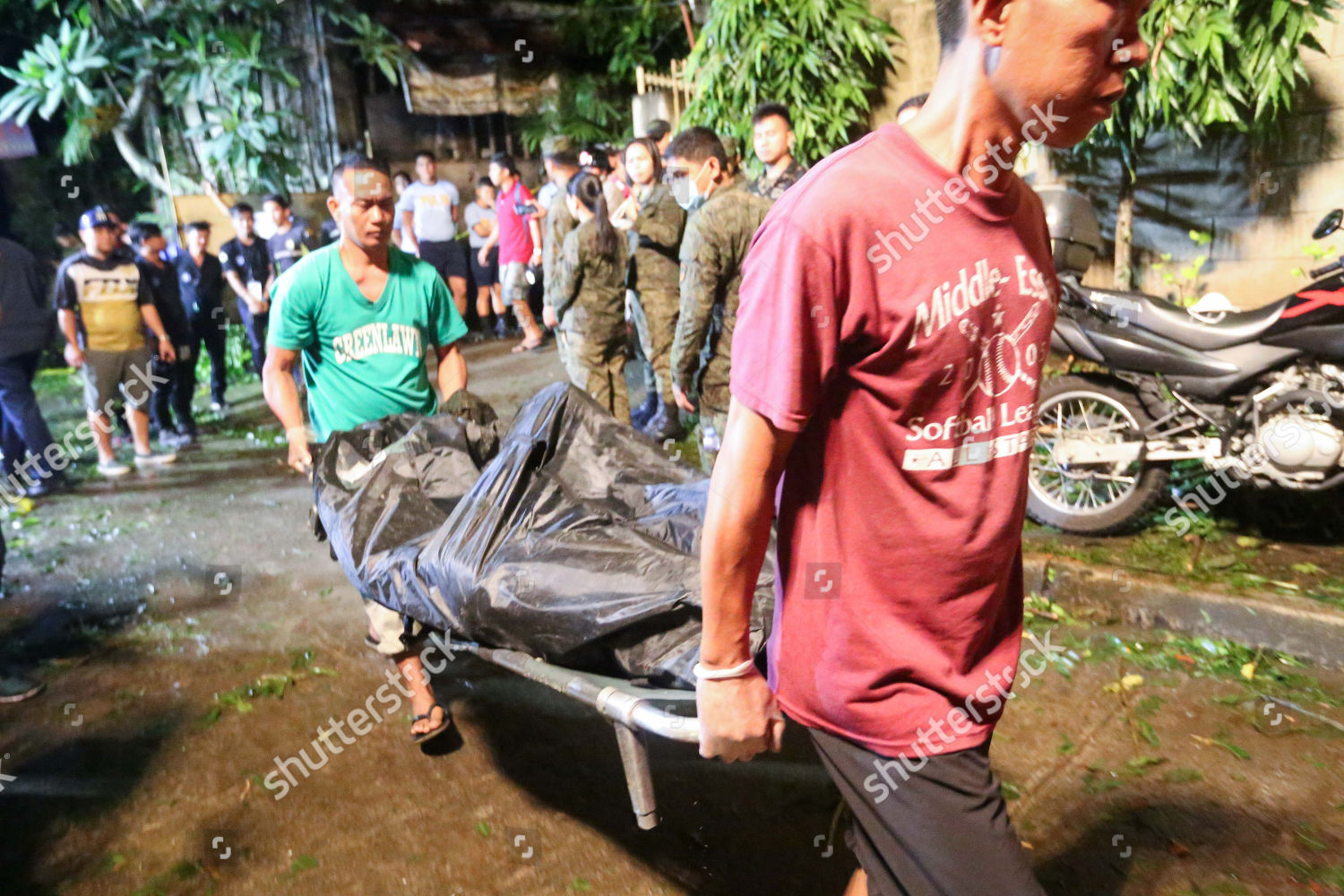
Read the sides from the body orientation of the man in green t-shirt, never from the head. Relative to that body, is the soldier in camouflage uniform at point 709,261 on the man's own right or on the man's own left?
on the man's own left

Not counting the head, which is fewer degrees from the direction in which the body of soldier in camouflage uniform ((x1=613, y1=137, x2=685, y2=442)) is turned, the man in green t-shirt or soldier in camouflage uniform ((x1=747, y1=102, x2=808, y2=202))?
the man in green t-shirt

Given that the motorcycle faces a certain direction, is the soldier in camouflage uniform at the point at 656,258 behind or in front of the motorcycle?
behind

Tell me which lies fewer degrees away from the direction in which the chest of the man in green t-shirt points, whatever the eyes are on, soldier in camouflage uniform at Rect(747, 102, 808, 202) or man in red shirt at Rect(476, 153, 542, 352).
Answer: the soldier in camouflage uniform

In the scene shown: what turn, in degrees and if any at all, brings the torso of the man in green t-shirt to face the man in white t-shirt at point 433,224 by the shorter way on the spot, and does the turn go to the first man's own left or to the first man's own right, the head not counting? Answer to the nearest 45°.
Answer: approximately 135° to the first man's own left

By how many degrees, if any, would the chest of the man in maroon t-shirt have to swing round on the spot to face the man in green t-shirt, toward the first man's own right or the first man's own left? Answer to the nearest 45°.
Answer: approximately 180°

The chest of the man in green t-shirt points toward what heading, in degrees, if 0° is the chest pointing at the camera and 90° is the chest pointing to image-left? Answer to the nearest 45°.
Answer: approximately 315°

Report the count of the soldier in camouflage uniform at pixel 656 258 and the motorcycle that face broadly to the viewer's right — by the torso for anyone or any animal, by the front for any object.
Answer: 1

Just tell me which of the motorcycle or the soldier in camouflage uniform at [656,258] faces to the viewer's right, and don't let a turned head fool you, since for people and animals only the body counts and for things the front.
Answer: the motorcycle

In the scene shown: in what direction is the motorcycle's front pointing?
to the viewer's right

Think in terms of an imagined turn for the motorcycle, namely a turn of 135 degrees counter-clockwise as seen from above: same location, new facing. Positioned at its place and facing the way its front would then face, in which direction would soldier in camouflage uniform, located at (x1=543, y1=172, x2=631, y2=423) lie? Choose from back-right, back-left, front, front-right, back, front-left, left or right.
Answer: front-left

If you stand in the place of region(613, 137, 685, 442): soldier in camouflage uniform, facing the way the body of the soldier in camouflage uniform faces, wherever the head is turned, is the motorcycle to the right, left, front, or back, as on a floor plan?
left

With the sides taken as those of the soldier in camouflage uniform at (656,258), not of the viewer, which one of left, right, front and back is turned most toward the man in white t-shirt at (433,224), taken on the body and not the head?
right
